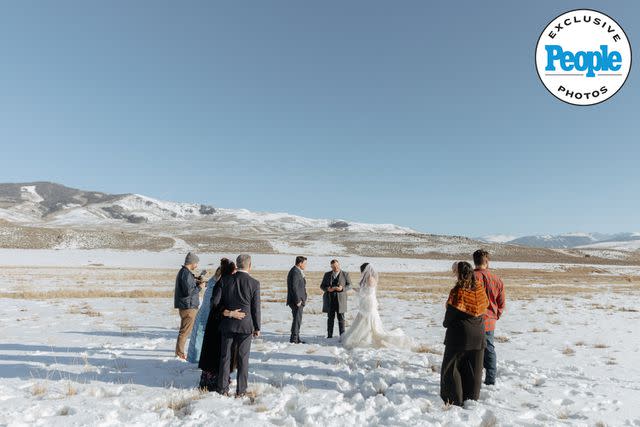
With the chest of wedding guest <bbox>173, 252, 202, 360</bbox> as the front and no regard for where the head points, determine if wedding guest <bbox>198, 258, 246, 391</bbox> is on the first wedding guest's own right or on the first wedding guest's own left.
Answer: on the first wedding guest's own right

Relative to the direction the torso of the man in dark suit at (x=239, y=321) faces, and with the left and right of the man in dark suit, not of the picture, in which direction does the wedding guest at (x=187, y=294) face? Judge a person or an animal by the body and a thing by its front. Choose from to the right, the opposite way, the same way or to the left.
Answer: to the right

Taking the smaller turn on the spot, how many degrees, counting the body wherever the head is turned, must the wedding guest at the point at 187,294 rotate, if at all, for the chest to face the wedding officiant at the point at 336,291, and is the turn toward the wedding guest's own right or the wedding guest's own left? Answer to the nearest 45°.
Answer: approximately 45° to the wedding guest's own left

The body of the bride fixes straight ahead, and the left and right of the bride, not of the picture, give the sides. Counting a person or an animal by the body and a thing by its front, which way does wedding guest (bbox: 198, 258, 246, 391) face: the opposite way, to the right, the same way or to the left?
to the right

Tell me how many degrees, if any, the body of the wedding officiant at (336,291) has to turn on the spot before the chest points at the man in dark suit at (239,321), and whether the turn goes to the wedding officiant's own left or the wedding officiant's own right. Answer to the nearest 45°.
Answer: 0° — they already face them

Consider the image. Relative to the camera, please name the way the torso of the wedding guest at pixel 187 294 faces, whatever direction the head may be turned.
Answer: to the viewer's right

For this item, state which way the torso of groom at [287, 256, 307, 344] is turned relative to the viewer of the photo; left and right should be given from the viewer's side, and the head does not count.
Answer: facing to the right of the viewer

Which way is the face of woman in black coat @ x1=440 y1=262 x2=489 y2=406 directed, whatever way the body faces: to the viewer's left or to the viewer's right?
to the viewer's left

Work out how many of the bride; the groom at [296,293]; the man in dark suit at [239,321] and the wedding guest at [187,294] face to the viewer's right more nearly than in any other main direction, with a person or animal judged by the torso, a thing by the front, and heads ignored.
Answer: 2

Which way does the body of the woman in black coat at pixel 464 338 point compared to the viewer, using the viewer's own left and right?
facing away from the viewer

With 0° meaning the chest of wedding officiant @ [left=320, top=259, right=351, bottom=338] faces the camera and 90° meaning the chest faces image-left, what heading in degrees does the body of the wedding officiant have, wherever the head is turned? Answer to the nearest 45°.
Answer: approximately 0°

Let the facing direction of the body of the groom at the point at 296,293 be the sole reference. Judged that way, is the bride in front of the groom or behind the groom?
in front

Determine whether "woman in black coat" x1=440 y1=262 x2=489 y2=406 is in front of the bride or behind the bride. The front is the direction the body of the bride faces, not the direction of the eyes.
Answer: behind

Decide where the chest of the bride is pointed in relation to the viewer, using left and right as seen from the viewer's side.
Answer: facing away from the viewer and to the left of the viewer

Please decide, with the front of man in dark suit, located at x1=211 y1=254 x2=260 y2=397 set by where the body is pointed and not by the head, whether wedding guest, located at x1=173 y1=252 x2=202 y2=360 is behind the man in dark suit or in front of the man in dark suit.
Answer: in front

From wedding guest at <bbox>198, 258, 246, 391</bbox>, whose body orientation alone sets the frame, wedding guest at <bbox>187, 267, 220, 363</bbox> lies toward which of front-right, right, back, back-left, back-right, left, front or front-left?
front-left

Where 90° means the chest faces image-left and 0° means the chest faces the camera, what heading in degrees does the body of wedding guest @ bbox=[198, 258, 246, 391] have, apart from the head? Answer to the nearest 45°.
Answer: approximately 225°

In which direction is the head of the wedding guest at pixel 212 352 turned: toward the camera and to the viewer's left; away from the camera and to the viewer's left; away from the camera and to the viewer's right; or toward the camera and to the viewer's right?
away from the camera and to the viewer's right
